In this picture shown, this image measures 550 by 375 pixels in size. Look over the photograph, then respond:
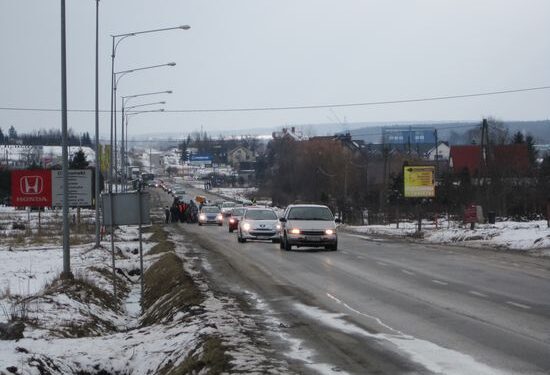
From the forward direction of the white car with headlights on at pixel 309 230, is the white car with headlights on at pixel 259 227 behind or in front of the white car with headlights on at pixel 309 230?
behind

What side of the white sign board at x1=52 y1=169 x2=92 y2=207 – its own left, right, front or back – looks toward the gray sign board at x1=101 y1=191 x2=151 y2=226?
front

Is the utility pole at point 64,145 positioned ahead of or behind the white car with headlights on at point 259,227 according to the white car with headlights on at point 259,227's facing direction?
ahead

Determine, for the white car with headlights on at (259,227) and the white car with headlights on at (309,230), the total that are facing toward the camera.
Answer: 2

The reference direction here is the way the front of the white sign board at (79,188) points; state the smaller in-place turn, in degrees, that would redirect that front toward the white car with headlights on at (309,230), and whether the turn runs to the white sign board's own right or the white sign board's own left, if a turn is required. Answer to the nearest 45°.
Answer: approximately 90° to the white sign board's own left

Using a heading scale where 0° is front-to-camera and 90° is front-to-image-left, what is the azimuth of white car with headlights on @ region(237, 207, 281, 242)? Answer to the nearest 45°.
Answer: approximately 0°

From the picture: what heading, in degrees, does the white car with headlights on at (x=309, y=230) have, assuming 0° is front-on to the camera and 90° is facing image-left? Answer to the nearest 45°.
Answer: approximately 0°

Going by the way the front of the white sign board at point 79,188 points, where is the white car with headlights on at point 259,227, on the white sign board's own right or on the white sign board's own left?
on the white sign board's own left
